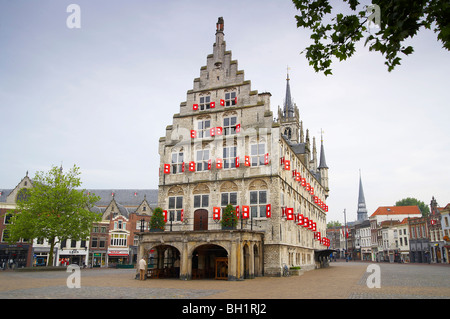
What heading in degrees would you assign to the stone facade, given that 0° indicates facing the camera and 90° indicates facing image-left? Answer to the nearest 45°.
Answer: approximately 45°
